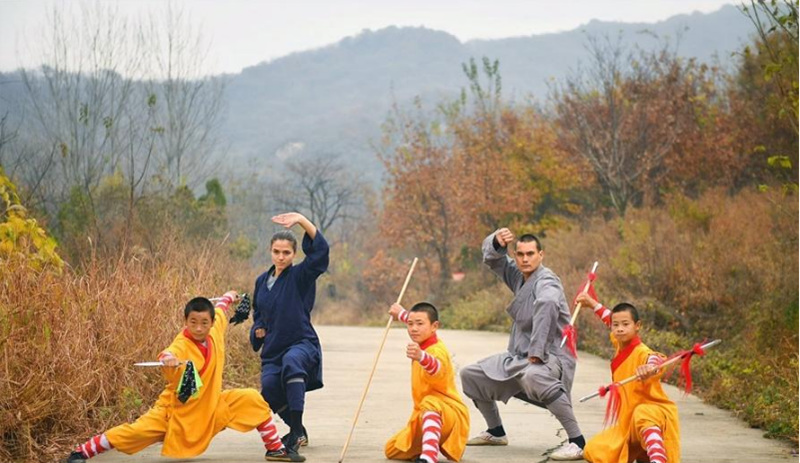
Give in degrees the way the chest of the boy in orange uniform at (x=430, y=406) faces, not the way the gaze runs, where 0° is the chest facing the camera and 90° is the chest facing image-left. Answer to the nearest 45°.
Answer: approximately 45°

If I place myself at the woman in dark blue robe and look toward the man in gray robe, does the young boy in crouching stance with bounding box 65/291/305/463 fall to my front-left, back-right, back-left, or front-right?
back-right

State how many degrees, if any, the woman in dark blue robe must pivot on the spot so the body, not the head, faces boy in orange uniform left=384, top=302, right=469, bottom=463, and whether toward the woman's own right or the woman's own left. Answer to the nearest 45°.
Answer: approximately 90° to the woman's own left

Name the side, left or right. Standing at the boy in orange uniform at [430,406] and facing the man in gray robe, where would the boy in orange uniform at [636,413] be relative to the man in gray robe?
right

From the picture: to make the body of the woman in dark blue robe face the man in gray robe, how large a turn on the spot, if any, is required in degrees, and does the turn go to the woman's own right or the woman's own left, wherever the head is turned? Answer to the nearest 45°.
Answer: approximately 135° to the woman's own left

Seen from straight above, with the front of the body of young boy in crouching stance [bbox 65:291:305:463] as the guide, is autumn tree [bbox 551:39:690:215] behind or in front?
behind

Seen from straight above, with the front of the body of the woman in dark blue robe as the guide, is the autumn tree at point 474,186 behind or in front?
behind

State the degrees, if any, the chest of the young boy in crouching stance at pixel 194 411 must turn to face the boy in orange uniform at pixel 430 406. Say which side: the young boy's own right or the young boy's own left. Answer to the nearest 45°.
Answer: approximately 90° to the young boy's own left

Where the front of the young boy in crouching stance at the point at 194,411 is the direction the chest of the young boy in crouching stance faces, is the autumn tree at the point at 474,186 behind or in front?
behind

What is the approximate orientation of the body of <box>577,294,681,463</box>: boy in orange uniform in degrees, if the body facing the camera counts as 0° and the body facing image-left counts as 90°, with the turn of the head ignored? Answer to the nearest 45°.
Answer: approximately 45°

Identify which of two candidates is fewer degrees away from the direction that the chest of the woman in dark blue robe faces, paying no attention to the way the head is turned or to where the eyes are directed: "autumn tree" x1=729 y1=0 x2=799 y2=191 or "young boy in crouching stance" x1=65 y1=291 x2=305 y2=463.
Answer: the young boy in crouching stance

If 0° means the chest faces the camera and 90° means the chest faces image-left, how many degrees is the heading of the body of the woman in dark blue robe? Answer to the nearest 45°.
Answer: approximately 45°
